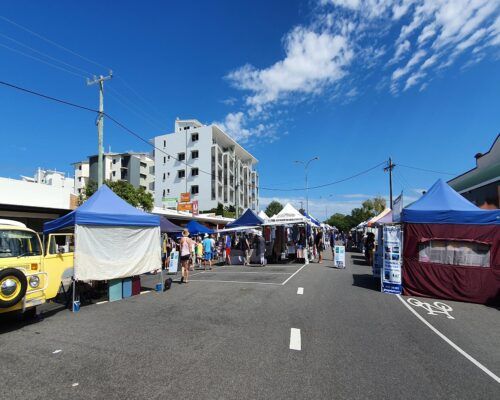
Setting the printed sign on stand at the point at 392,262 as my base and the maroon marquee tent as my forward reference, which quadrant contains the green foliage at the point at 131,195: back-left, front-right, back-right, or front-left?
back-left

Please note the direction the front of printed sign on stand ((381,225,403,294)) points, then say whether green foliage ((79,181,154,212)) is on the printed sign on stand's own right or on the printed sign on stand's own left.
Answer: on the printed sign on stand's own right

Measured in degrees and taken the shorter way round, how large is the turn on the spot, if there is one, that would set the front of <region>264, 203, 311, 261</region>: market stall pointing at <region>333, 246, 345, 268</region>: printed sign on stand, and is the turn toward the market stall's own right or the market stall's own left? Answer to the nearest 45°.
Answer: approximately 45° to the market stall's own left

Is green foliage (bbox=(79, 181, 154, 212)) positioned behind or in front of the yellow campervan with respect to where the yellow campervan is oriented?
behind

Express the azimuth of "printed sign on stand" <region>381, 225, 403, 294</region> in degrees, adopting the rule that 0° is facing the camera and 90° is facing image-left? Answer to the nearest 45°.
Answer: approximately 0°
